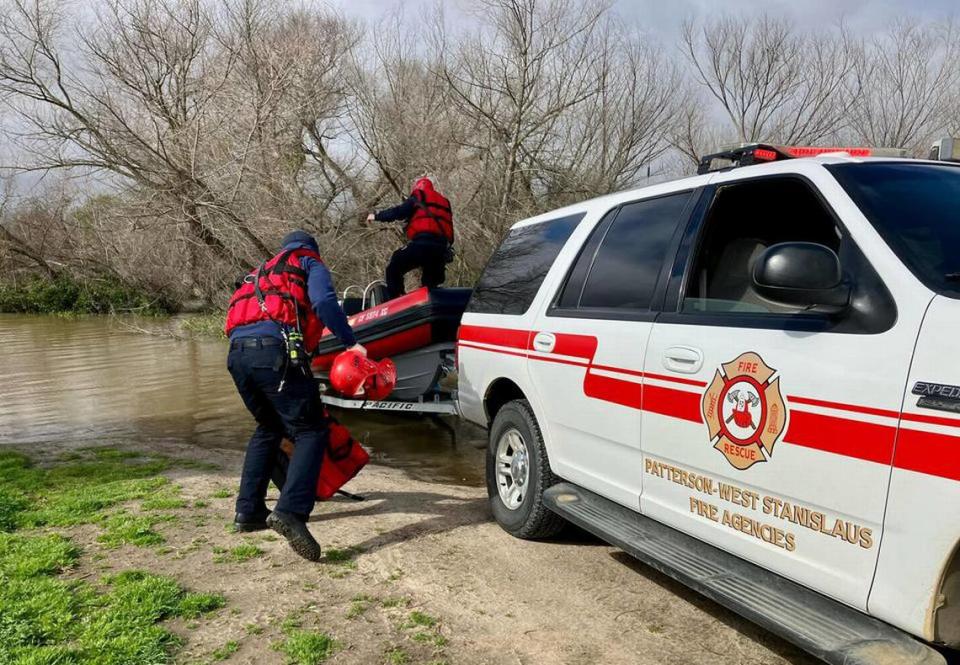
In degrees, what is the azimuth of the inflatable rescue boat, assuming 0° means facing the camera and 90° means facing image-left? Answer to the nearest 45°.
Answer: approximately 315°

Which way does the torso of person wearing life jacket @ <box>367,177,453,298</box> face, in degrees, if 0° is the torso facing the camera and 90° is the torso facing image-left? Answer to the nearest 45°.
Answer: approximately 135°

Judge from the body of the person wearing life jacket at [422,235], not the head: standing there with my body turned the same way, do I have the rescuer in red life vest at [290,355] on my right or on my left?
on my left

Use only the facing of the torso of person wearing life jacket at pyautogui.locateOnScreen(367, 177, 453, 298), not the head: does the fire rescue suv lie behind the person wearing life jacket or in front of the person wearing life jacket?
behind

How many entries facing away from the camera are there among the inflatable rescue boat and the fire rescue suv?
0

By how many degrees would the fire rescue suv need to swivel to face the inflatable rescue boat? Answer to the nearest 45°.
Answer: approximately 180°

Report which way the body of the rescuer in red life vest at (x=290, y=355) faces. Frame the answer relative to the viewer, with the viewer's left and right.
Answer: facing away from the viewer and to the right of the viewer

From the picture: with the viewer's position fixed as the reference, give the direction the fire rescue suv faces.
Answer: facing the viewer and to the right of the viewer

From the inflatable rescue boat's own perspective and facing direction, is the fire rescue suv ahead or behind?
ahead

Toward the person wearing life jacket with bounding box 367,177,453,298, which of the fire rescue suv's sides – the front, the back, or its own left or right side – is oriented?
back

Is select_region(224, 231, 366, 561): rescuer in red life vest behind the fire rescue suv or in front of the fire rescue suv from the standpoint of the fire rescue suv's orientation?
behind
